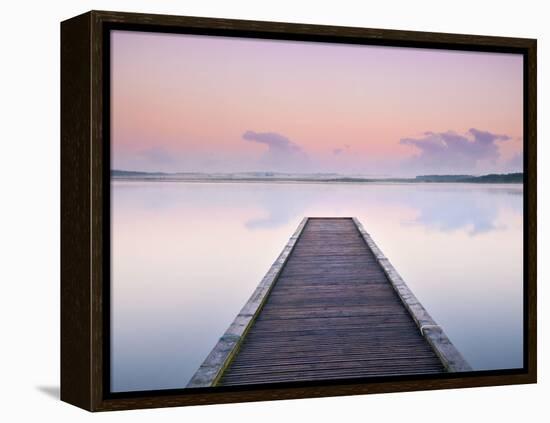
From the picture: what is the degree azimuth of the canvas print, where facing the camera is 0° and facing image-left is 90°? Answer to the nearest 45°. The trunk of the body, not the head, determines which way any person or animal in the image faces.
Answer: approximately 315°
